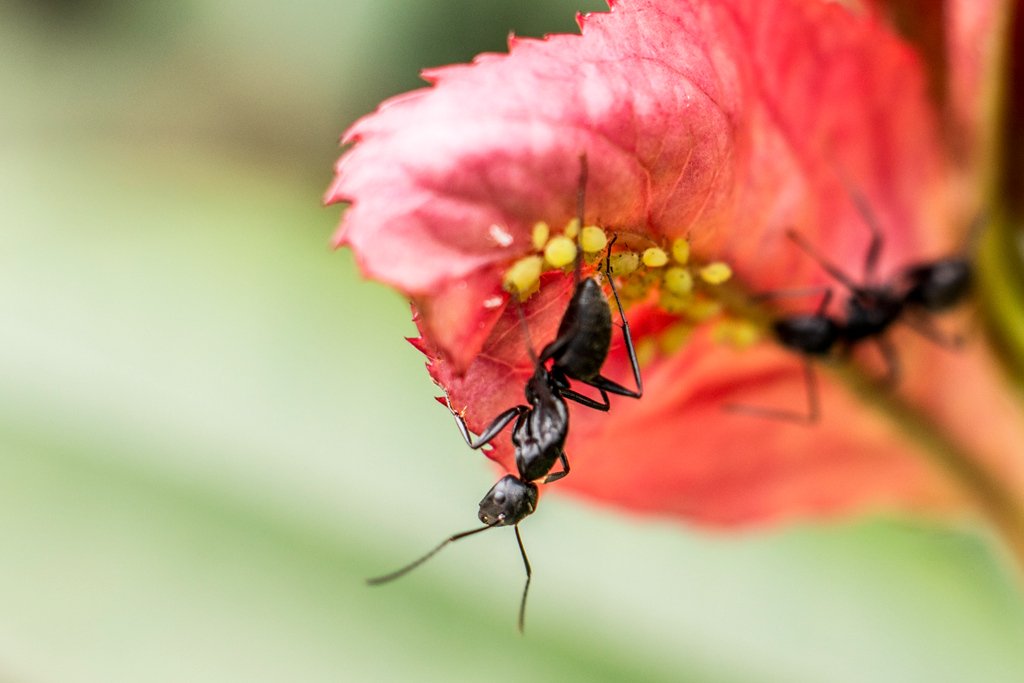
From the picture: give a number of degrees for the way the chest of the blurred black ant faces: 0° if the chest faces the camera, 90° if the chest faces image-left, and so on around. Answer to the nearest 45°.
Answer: approximately 90°
